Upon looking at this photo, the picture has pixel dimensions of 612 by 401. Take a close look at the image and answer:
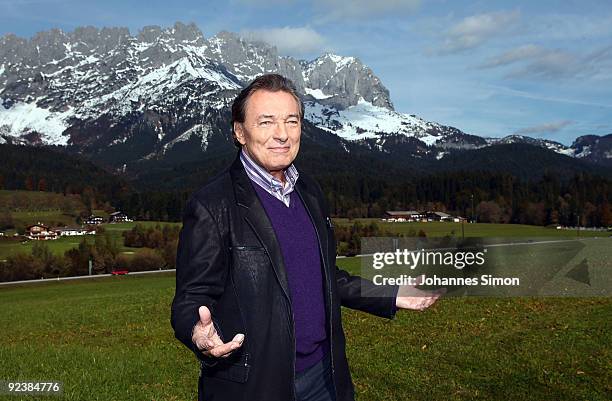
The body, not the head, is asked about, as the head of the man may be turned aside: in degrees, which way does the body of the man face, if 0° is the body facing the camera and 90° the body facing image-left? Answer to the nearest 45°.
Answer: approximately 315°
